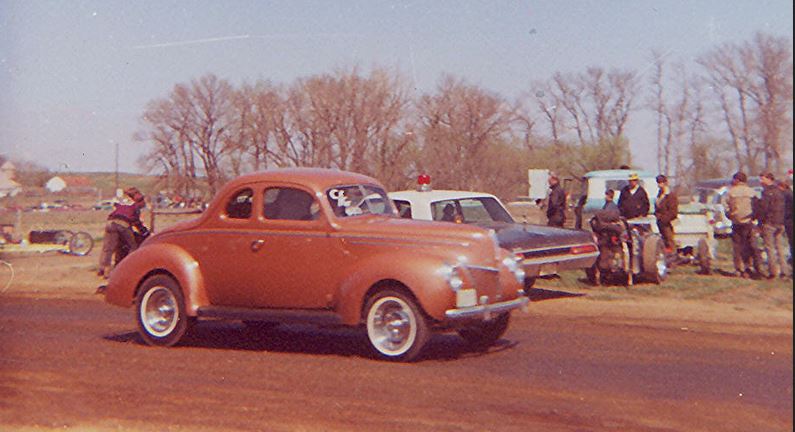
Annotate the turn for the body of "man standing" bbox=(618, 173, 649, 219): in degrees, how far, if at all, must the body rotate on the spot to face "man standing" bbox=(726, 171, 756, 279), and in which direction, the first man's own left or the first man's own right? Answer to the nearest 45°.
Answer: approximately 90° to the first man's own left

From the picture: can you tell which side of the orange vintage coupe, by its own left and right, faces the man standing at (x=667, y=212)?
left

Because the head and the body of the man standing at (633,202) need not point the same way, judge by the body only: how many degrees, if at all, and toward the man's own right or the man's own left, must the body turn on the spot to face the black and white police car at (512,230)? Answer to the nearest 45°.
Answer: approximately 45° to the man's own right

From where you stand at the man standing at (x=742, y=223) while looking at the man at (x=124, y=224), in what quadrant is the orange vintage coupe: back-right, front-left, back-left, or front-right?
front-left

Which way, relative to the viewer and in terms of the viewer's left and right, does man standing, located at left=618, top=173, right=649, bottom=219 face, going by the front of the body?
facing the viewer

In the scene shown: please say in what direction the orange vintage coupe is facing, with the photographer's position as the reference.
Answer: facing the viewer and to the right of the viewer

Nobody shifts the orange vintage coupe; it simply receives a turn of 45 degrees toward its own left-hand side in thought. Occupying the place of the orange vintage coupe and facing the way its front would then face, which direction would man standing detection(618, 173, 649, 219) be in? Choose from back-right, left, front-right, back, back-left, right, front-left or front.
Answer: front-left

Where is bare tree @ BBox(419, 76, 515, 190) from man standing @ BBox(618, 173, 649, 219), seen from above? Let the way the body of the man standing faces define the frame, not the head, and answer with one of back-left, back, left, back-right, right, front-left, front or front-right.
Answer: back-right

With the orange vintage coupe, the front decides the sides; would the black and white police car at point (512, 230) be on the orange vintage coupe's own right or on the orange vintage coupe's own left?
on the orange vintage coupe's own left

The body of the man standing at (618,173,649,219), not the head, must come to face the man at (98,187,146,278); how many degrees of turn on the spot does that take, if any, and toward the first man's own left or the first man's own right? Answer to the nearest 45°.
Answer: approximately 90° to the first man's own right

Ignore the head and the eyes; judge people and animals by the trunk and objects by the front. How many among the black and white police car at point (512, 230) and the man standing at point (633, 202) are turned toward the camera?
1

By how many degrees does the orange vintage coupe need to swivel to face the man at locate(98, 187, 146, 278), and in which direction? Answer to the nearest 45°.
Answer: approximately 180°
